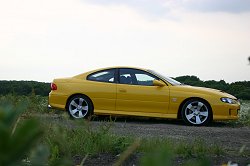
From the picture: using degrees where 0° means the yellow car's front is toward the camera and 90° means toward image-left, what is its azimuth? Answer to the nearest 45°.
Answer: approximately 270°
